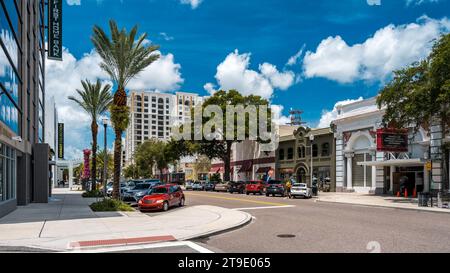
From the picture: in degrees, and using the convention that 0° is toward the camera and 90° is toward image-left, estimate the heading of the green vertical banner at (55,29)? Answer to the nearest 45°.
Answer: approximately 0°

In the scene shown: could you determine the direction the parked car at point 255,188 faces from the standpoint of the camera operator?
facing away from the viewer and to the right of the viewer

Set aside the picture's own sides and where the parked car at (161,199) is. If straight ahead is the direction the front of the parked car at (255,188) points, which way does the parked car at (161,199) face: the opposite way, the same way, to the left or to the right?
the opposite way

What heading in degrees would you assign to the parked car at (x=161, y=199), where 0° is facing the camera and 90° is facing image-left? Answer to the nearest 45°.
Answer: approximately 45°

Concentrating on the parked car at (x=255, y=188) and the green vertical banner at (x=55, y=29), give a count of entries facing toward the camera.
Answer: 1

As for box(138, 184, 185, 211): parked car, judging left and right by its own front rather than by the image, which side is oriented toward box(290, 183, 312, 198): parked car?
back
